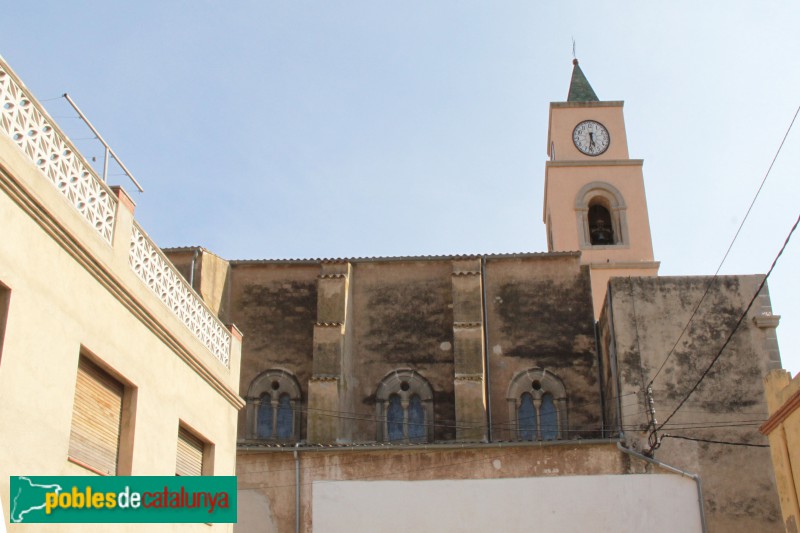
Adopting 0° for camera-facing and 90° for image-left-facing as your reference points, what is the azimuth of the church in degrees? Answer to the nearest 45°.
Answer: approximately 270°
